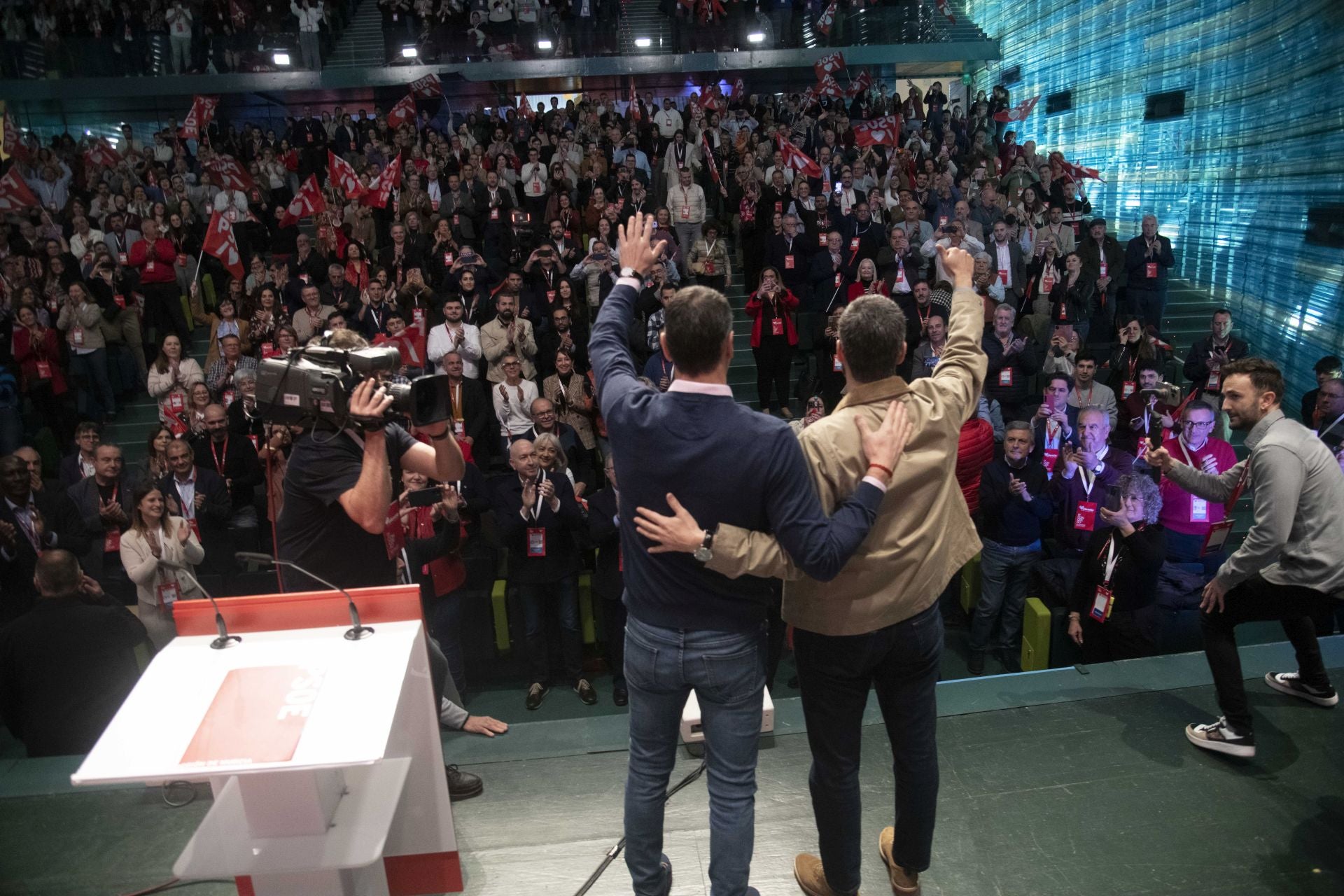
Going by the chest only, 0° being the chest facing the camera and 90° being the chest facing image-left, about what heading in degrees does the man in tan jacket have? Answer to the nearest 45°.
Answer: approximately 180°

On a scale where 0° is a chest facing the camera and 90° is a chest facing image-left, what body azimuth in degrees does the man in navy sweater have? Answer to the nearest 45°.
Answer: approximately 180°

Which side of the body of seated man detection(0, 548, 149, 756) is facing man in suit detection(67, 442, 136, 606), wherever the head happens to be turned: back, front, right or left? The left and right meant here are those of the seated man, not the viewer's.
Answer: front

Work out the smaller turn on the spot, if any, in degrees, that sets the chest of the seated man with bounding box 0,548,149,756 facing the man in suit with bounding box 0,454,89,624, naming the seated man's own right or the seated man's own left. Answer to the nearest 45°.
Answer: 0° — they already face them

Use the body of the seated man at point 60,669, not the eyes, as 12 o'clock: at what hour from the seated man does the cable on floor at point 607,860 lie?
The cable on floor is roughly at 5 o'clock from the seated man.

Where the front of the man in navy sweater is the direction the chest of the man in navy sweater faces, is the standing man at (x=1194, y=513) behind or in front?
in front

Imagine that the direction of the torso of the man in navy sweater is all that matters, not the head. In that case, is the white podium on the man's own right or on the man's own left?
on the man's own left

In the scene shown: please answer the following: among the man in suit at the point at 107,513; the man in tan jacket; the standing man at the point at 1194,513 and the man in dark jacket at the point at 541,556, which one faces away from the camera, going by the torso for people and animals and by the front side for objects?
the man in tan jacket

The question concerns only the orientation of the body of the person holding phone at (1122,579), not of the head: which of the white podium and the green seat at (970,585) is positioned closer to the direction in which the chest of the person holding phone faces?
the white podium

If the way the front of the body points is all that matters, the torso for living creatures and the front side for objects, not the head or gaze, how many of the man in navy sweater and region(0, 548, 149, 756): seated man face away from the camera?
2

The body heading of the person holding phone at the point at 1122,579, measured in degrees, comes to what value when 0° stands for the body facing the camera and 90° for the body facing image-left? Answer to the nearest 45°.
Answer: approximately 45°

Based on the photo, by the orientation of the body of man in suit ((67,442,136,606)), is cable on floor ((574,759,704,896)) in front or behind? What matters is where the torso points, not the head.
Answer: in front

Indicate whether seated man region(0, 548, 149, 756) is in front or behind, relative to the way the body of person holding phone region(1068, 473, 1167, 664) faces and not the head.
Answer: in front
